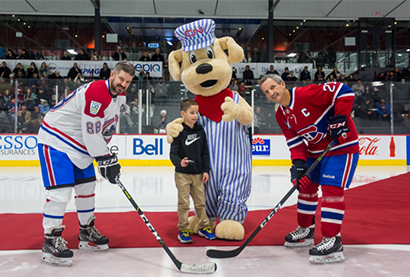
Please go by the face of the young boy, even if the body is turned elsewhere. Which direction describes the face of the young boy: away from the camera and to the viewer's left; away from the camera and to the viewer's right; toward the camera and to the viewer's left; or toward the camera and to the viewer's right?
toward the camera and to the viewer's right

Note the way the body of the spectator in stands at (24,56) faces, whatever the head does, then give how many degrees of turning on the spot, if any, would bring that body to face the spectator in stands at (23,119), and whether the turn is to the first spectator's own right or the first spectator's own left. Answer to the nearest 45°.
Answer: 0° — they already face them

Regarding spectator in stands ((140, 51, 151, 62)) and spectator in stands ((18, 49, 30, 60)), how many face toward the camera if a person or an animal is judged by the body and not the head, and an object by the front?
2

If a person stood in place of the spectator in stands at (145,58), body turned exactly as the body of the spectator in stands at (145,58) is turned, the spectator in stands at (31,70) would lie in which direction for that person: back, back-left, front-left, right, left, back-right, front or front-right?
right

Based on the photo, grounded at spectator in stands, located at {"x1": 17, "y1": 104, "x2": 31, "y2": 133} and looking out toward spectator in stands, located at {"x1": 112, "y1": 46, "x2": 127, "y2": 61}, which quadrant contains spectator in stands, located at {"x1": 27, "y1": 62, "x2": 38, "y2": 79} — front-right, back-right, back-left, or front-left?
front-left

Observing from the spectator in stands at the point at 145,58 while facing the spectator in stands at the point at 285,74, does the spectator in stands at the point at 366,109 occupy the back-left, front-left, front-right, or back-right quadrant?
front-right

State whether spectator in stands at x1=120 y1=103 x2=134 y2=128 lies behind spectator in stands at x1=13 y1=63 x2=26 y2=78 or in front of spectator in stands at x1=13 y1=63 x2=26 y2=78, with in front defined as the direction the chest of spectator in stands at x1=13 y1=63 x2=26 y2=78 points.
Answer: in front

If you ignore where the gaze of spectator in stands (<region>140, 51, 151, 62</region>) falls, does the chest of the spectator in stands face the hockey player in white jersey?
yes

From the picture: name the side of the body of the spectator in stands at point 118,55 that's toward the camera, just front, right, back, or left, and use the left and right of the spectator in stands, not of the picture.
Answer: front

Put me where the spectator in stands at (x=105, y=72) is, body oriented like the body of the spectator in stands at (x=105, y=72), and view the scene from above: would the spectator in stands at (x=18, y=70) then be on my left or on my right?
on my right

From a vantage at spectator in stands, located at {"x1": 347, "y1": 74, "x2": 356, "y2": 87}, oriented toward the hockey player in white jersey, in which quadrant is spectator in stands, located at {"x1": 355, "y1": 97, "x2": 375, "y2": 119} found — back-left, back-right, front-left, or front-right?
front-left

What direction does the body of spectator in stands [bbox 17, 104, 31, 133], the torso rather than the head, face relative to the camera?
toward the camera

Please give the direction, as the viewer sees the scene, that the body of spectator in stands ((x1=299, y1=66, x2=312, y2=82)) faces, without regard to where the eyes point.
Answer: toward the camera

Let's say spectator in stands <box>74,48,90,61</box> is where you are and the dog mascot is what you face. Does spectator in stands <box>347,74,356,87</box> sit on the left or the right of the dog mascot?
left

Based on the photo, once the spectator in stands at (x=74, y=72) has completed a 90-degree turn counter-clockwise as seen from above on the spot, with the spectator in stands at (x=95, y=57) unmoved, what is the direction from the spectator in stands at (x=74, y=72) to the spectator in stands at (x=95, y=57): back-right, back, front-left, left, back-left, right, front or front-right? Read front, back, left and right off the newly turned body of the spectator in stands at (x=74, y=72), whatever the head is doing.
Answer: front-left
